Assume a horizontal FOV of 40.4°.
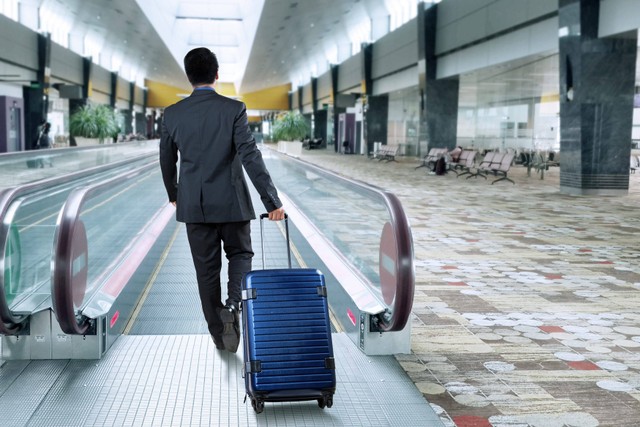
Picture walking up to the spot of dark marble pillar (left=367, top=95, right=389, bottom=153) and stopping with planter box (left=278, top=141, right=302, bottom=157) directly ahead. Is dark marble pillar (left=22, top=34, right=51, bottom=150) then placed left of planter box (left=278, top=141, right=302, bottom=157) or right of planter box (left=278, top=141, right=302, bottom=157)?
left

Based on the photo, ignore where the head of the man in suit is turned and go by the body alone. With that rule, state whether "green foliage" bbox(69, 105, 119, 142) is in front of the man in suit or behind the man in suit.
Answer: in front

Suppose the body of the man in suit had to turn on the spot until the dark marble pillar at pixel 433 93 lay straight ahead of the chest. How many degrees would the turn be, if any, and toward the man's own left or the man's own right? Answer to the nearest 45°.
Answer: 0° — they already face it

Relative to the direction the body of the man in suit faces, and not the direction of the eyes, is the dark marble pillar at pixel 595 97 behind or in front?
in front

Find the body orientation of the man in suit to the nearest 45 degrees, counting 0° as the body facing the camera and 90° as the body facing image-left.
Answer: approximately 180°

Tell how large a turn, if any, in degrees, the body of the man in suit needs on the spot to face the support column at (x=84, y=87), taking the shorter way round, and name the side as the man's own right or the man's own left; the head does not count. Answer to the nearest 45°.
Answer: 0° — they already face it

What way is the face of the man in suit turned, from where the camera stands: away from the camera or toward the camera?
away from the camera

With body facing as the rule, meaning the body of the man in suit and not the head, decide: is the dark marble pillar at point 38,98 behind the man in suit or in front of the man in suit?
in front

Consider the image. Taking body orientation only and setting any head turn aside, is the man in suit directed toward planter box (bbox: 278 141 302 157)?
yes
